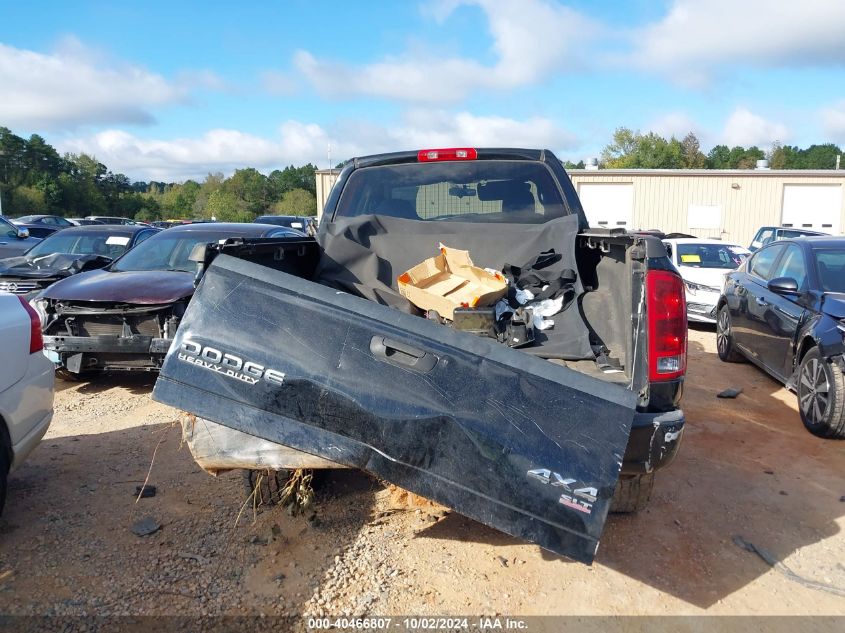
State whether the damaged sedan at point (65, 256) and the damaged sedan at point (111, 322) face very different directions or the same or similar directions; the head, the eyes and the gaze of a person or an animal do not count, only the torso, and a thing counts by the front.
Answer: same or similar directions

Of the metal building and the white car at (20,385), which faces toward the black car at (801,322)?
the metal building

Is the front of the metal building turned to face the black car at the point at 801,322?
yes

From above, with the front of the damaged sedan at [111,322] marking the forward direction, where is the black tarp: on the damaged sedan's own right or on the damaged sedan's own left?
on the damaged sedan's own left

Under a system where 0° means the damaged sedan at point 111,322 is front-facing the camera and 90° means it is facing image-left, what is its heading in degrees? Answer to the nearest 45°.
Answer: approximately 45°

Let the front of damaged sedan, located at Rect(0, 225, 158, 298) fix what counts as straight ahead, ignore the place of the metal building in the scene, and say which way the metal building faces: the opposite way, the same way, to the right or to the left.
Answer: the same way

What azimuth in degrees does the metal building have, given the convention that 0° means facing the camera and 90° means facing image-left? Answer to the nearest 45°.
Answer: approximately 0°

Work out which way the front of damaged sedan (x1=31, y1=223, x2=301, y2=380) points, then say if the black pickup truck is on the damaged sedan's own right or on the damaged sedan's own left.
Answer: on the damaged sedan's own left

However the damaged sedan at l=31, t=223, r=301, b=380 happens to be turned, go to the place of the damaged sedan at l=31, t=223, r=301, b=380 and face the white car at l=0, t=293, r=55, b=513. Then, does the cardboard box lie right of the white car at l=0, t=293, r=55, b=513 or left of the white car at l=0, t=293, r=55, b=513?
left

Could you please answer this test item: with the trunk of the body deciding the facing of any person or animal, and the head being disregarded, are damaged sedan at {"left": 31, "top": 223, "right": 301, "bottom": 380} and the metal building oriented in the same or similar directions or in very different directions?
same or similar directions

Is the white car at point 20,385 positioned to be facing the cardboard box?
no

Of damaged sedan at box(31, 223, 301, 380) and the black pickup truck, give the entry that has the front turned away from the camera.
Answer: the black pickup truck

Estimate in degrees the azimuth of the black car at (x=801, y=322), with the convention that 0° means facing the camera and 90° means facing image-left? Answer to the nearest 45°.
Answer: approximately 315°

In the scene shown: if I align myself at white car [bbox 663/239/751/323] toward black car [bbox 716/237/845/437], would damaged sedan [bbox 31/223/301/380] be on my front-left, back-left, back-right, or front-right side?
front-right
